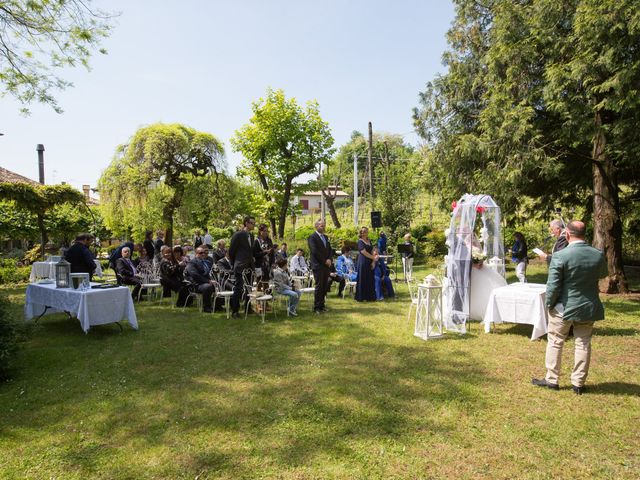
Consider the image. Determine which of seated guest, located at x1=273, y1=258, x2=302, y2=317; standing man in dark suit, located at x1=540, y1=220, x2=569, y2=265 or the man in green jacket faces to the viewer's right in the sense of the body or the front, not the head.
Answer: the seated guest

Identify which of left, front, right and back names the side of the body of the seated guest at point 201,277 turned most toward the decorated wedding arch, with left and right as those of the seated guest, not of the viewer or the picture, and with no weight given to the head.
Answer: front

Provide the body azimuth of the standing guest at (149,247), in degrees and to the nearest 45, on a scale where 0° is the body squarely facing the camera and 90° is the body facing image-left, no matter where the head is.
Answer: approximately 270°

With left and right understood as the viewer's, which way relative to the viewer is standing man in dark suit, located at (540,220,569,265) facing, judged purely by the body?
facing to the left of the viewer

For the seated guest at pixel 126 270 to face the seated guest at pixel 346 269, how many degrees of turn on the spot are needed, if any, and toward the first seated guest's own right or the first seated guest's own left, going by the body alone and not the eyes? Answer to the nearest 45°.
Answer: approximately 45° to the first seated guest's own left

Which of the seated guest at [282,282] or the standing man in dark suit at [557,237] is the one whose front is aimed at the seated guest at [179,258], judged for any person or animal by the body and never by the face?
the standing man in dark suit

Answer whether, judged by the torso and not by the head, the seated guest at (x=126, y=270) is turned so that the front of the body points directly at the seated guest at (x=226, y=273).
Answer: yes

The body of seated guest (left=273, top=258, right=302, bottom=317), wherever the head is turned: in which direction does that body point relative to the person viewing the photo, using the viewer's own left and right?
facing to the right of the viewer
